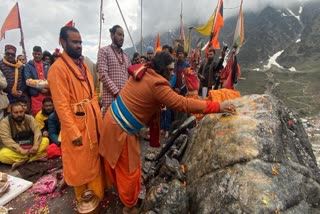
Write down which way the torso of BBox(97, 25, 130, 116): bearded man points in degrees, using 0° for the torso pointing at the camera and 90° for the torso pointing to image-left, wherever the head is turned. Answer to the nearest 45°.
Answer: approximately 315°

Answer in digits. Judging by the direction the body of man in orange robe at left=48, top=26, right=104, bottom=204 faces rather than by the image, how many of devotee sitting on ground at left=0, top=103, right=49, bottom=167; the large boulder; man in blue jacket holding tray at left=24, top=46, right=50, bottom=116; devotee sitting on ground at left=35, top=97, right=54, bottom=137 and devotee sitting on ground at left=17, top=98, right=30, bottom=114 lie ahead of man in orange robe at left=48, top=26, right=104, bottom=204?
1

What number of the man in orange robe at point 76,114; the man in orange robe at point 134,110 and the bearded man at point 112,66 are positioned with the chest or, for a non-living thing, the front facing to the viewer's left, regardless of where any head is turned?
0

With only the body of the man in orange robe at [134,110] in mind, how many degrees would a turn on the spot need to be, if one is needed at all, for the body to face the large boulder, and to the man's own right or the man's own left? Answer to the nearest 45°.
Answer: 0° — they already face it

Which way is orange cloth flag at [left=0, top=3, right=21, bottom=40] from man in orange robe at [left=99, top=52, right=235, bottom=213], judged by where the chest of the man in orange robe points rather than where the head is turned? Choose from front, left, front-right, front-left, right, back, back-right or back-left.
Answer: back-left

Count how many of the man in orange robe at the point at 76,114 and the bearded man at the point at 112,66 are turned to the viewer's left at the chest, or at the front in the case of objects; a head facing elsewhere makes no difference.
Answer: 0

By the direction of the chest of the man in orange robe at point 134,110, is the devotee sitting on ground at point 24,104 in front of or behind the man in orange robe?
behind

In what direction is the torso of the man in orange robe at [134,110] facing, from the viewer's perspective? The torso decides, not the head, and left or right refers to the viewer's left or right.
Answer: facing to the right of the viewer

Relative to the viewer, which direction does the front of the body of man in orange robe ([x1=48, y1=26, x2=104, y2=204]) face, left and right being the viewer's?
facing the viewer and to the right of the viewer

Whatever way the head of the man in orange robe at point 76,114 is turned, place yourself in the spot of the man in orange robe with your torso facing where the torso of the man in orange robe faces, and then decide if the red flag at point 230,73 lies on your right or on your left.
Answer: on your left
